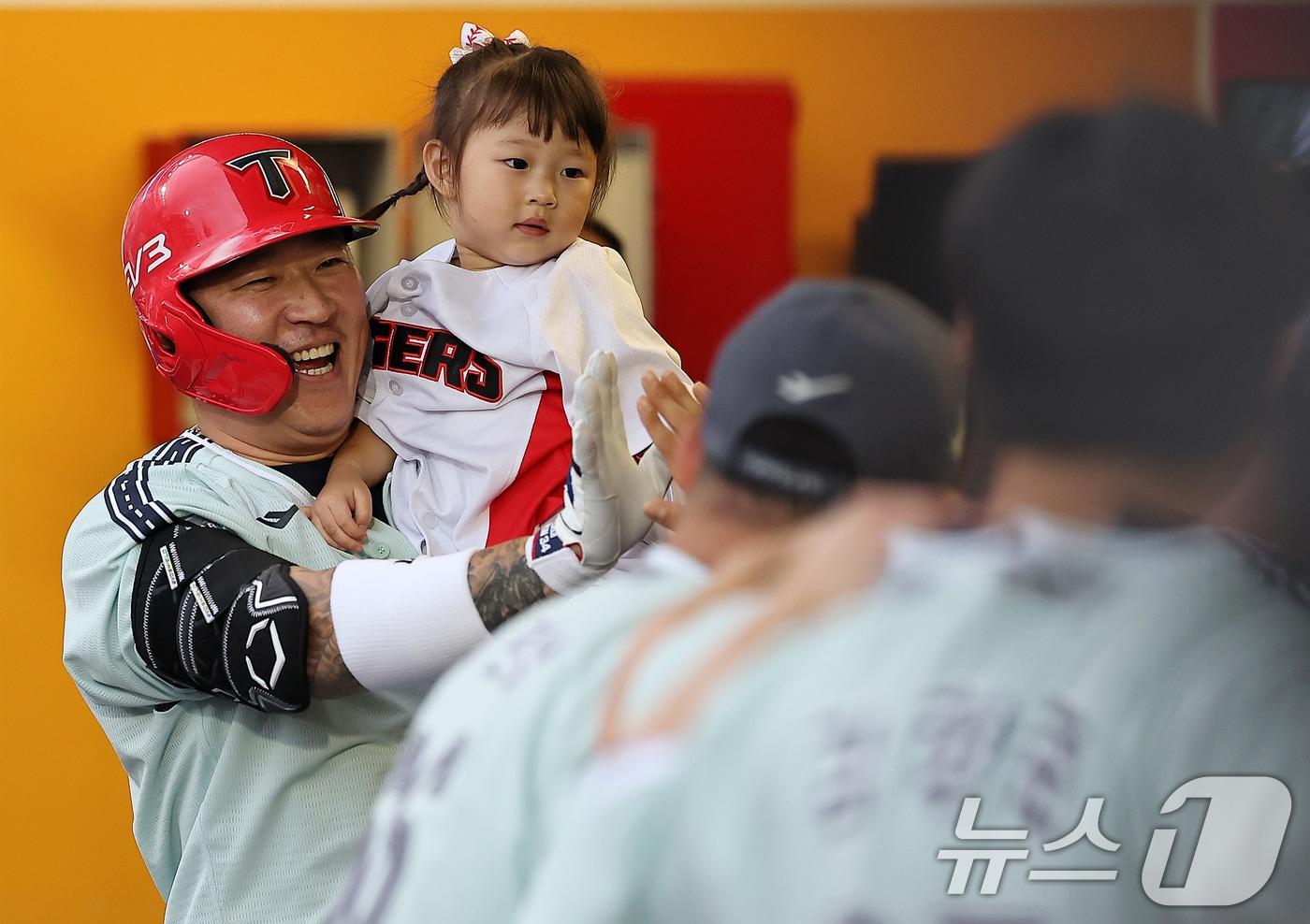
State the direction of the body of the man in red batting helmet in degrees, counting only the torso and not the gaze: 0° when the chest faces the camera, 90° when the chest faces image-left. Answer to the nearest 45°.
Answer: approximately 315°

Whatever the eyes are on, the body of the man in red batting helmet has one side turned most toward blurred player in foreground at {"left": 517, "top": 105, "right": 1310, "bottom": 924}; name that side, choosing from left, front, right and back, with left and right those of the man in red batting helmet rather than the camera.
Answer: front

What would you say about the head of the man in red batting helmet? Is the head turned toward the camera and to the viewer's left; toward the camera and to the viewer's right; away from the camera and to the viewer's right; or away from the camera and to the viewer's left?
toward the camera and to the viewer's right

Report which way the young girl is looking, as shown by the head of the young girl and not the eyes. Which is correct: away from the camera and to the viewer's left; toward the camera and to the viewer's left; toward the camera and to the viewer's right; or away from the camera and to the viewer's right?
toward the camera and to the viewer's right

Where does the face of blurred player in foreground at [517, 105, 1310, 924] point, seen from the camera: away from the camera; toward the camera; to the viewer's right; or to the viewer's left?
away from the camera

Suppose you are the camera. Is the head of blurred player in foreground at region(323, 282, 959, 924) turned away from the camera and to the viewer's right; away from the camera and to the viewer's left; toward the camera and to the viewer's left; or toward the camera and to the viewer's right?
away from the camera and to the viewer's left

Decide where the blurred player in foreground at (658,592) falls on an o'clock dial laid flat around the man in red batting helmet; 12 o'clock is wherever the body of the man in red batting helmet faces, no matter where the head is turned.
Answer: The blurred player in foreground is roughly at 1 o'clock from the man in red batting helmet.

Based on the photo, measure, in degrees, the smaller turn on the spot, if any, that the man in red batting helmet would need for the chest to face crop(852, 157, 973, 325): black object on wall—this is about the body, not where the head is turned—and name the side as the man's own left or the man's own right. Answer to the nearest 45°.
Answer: approximately 90° to the man's own left
